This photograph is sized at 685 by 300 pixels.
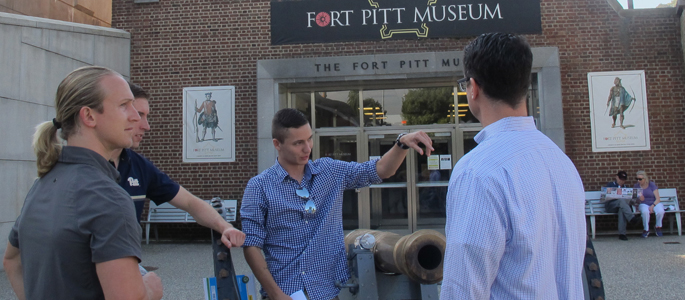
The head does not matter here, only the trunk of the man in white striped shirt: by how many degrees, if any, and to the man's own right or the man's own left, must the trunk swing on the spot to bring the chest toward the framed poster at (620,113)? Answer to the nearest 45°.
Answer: approximately 45° to the man's own right

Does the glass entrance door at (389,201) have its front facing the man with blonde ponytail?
yes

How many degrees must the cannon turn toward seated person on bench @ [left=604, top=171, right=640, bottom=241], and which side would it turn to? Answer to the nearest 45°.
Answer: approximately 90° to its left

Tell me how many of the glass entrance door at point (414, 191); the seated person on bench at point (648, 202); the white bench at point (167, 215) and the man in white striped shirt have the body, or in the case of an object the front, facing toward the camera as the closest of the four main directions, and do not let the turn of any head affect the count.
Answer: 3

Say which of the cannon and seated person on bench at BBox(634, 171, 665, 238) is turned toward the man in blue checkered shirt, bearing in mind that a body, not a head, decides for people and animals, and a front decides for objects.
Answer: the seated person on bench

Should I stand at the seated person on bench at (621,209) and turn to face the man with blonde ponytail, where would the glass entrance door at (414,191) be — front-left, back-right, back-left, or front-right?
front-right

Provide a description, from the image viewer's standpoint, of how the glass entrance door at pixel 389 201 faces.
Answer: facing the viewer

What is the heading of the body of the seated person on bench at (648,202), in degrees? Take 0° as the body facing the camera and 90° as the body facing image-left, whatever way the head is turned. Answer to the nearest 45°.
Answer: approximately 0°

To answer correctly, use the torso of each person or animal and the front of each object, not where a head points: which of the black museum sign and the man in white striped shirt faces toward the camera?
the black museum sign

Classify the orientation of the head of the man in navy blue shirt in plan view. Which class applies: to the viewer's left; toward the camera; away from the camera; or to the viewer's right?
to the viewer's right

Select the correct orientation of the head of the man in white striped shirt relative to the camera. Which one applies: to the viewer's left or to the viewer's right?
to the viewer's left

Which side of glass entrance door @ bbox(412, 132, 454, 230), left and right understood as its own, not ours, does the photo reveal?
front

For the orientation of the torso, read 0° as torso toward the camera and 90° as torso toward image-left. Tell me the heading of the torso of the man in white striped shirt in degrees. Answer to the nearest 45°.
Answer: approximately 135°

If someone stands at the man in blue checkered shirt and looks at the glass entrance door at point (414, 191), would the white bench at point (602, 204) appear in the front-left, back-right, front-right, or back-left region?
front-right

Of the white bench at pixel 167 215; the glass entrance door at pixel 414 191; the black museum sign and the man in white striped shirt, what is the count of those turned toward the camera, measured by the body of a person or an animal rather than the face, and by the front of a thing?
3

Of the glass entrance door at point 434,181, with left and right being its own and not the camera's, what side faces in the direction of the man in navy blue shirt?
front

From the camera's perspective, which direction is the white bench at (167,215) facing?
toward the camera

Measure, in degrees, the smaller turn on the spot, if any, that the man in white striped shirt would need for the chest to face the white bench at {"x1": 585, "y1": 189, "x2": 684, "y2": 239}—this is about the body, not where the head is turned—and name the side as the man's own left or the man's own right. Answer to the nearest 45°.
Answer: approximately 45° to the man's own right

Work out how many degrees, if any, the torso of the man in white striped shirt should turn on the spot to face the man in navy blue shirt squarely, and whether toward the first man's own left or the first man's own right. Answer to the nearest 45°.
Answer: approximately 45° to the first man's own left

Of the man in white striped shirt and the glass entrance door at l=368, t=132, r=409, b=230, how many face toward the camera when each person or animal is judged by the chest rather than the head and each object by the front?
1
